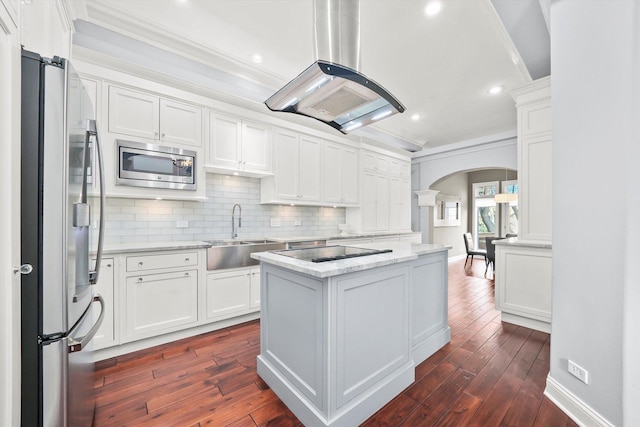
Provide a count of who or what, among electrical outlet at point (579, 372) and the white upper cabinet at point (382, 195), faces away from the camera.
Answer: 0

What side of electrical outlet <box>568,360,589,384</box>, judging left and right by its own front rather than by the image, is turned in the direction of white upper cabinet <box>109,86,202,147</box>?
front

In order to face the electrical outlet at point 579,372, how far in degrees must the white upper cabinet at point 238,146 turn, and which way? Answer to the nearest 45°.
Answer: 0° — it already faces it

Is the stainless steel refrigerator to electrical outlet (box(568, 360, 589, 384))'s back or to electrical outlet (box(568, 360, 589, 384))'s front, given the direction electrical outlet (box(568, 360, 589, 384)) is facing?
to the front

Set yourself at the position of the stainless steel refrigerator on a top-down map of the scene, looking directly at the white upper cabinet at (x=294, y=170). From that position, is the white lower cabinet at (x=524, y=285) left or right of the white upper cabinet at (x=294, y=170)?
right

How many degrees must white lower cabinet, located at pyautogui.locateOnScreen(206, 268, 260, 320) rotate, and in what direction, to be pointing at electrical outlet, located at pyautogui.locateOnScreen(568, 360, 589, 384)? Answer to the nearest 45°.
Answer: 0° — it already faces it

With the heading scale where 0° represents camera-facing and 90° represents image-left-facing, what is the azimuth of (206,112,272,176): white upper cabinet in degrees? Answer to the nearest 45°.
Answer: approximately 315°
